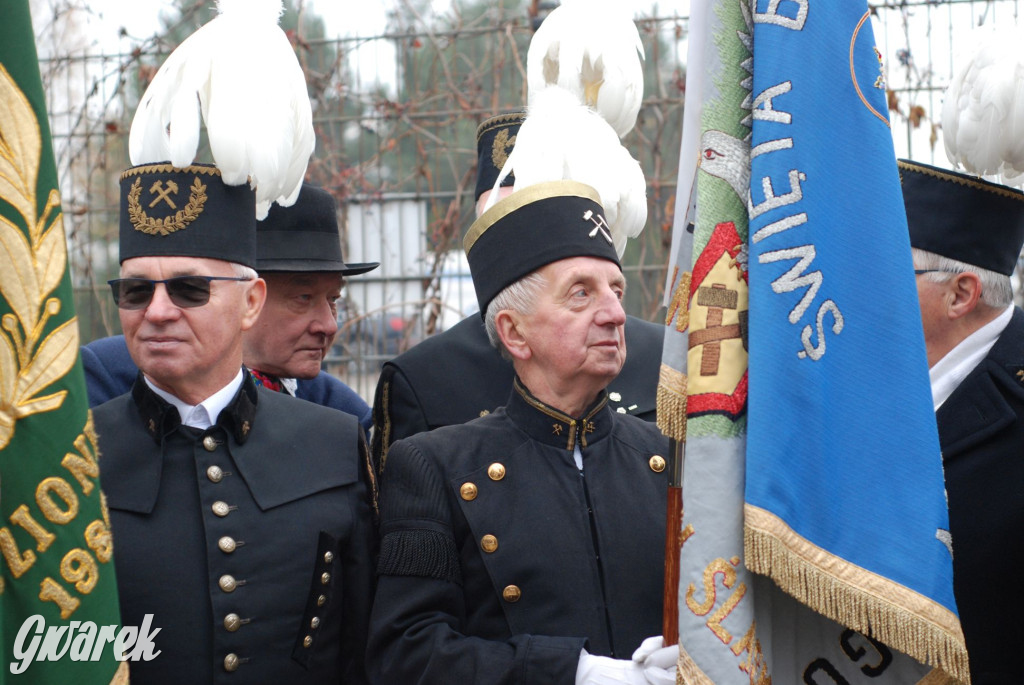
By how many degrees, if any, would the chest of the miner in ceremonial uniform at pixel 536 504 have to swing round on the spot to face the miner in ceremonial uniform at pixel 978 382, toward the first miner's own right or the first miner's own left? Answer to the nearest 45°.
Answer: approximately 45° to the first miner's own left

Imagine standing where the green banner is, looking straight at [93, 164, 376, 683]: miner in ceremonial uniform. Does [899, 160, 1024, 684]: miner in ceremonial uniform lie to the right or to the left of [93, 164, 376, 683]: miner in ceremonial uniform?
right

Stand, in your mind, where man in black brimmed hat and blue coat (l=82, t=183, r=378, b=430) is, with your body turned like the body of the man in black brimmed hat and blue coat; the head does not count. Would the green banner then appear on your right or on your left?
on your right

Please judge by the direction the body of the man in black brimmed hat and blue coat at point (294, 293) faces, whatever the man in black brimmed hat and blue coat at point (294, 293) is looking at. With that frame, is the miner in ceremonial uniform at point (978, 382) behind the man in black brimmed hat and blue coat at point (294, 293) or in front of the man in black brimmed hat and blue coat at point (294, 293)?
in front

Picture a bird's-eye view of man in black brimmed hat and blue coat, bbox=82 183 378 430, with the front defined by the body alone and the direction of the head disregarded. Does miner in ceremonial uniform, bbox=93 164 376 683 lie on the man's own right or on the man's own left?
on the man's own right

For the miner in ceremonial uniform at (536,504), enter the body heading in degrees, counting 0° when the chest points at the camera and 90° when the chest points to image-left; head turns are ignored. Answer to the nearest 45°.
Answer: approximately 315°

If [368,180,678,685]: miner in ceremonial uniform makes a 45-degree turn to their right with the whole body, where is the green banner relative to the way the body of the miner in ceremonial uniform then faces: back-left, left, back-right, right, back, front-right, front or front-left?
front-right

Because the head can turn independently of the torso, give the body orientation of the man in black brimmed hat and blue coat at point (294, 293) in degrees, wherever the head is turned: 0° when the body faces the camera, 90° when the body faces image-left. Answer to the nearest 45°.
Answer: approximately 315°
